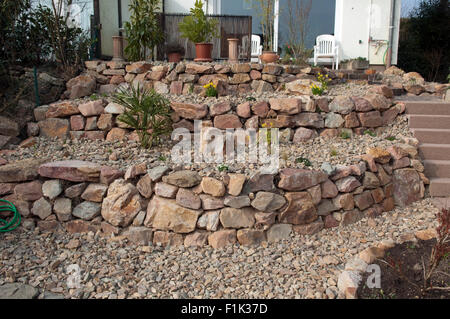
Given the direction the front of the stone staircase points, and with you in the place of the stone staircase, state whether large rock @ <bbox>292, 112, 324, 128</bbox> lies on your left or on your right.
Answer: on your right

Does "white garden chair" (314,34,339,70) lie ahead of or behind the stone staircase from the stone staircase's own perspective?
behind

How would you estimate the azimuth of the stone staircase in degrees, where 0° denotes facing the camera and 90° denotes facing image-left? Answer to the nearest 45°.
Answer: approximately 0°

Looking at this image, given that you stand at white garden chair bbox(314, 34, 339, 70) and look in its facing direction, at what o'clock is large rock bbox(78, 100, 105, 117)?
The large rock is roughly at 1 o'clock from the white garden chair.

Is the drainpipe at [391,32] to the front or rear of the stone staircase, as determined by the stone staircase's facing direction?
to the rear

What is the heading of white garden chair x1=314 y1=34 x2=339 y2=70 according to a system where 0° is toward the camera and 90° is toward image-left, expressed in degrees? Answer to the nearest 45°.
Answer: approximately 0°

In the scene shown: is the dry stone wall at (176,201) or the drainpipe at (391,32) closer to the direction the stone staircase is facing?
the dry stone wall

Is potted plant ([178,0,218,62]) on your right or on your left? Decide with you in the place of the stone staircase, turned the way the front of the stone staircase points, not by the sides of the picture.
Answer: on your right

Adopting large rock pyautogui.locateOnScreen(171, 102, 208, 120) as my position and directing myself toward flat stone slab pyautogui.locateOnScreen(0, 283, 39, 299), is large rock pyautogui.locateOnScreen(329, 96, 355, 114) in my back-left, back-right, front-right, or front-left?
back-left
